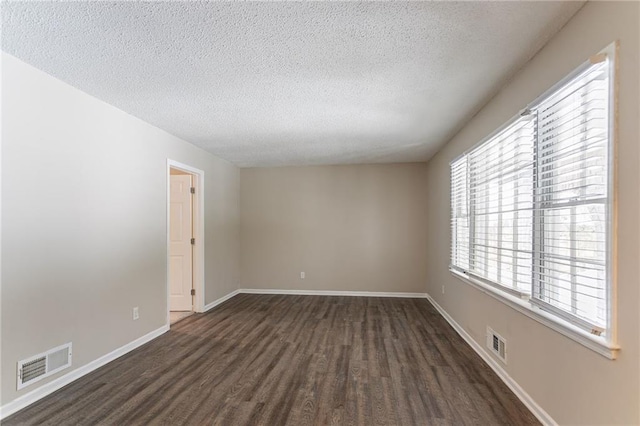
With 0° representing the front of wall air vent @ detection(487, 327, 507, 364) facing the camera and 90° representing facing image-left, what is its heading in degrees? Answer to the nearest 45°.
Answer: approximately 45°

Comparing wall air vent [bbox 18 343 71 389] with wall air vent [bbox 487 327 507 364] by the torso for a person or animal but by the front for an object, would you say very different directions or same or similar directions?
very different directions

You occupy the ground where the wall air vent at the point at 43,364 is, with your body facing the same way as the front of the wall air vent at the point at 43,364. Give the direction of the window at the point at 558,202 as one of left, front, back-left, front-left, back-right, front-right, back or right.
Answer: front

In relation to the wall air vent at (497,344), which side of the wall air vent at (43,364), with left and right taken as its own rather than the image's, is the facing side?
front

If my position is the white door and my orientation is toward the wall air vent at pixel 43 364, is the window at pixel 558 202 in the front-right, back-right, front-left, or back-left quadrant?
front-left

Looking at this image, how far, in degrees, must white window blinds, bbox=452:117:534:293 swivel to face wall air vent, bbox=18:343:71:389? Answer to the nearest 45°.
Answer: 0° — it already faces it

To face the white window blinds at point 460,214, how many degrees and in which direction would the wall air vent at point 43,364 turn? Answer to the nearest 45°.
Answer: approximately 45° to its left

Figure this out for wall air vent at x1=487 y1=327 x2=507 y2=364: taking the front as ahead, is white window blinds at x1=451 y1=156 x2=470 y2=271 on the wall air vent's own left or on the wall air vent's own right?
on the wall air vent's own right

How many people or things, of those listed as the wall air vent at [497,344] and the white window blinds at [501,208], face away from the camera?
0

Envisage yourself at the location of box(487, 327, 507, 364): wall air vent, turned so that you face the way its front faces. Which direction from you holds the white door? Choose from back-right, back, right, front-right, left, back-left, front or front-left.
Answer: front-right

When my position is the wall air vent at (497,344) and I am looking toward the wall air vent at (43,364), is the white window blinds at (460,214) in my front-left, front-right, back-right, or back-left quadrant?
back-right

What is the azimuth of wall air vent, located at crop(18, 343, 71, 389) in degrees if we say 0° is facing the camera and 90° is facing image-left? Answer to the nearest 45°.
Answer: approximately 315°

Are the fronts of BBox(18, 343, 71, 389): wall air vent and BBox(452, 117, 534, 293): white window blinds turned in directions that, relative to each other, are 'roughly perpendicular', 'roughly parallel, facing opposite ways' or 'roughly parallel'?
roughly parallel, facing opposite ways

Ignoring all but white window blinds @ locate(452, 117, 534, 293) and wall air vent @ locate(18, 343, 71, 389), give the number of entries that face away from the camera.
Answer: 0

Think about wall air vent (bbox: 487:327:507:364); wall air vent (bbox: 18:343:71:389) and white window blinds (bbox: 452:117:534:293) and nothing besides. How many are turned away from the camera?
0

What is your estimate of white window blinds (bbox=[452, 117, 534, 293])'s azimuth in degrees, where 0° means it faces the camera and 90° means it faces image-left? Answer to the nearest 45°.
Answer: approximately 45°

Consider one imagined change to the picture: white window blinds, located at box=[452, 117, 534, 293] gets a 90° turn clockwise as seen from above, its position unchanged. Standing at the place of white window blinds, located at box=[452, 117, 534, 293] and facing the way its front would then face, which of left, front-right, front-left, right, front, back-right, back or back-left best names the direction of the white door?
front-left
